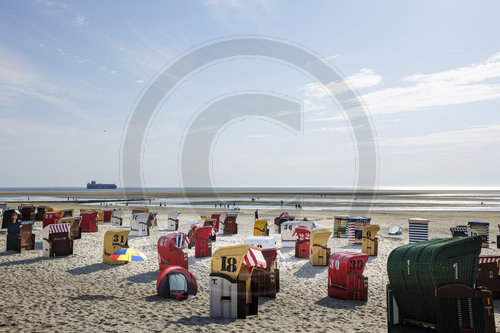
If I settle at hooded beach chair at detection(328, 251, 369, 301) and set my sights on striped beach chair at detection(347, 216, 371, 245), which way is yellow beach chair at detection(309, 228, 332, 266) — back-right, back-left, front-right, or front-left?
front-left

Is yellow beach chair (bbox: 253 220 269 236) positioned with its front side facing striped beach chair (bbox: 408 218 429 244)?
no

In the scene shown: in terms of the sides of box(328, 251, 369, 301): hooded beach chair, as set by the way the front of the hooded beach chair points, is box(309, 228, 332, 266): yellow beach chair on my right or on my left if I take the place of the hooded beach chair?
on my left

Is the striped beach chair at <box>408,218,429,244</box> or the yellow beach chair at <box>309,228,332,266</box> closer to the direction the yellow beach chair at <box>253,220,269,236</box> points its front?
the striped beach chair

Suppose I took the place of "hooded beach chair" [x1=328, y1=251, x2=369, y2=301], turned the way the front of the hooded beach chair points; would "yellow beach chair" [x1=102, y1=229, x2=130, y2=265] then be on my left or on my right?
on my left

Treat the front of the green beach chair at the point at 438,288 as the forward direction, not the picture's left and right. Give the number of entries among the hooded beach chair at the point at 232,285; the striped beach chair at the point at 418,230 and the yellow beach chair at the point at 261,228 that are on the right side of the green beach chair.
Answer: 0

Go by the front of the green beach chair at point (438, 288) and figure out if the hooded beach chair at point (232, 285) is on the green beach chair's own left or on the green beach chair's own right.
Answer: on the green beach chair's own left

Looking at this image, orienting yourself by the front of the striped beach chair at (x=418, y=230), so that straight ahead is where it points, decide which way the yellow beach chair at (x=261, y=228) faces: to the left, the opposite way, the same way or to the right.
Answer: the same way

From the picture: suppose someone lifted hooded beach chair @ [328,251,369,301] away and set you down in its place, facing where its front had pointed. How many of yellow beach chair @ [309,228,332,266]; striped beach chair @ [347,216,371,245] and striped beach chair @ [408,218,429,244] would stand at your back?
0

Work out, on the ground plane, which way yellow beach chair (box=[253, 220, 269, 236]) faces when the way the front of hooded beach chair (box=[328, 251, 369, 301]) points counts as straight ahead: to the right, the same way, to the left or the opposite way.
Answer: the same way

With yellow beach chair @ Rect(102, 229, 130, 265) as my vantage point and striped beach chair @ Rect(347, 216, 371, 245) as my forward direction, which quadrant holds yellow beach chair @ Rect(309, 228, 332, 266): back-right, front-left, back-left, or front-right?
front-right

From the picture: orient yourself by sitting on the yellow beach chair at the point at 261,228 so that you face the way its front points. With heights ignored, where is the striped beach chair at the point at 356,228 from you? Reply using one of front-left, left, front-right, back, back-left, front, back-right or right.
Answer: front-right

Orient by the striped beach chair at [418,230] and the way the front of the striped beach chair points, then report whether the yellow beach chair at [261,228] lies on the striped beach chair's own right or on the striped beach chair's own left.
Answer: on the striped beach chair's own left

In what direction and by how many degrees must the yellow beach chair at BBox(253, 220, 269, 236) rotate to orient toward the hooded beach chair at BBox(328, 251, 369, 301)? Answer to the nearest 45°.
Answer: approximately 135° to its right

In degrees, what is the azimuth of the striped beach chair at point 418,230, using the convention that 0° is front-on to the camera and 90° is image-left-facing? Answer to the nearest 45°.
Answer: approximately 180°

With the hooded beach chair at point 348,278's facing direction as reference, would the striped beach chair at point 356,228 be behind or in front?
in front
